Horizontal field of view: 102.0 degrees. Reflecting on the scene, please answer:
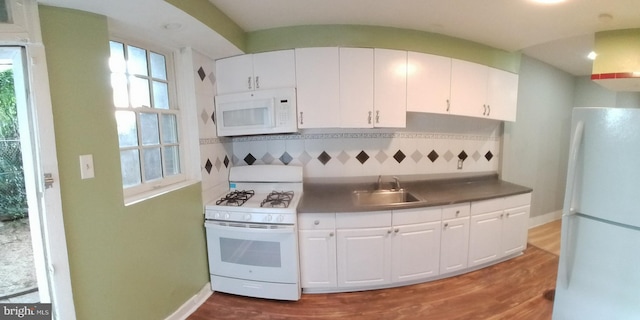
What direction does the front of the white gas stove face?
toward the camera

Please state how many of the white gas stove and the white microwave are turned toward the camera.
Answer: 2

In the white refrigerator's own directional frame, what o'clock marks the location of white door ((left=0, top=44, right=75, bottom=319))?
The white door is roughly at 12 o'clock from the white refrigerator.

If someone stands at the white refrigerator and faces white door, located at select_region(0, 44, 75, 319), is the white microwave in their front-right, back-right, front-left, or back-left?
front-right

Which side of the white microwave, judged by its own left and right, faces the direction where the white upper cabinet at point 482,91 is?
left

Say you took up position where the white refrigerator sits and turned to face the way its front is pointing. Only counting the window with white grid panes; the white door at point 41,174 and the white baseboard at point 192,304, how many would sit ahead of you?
3

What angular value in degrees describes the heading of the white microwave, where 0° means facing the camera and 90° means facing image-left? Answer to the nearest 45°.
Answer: approximately 0°

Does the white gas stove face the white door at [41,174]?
no

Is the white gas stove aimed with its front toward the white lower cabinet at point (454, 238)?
no

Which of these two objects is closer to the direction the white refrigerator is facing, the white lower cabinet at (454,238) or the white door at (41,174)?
the white door

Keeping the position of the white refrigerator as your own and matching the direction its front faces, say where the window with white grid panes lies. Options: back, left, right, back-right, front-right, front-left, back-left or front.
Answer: front

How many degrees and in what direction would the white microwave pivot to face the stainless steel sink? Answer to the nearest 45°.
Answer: approximately 90° to its left

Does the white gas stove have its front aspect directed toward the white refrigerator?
no

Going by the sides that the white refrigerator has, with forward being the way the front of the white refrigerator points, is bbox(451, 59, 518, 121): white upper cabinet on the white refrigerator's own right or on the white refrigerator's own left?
on the white refrigerator's own right

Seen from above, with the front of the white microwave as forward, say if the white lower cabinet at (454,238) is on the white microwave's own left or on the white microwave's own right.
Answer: on the white microwave's own left

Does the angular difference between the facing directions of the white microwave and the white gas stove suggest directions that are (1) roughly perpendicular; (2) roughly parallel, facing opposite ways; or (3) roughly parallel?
roughly parallel

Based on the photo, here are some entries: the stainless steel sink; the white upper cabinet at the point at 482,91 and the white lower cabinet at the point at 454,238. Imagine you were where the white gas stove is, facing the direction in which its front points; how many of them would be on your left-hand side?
3
